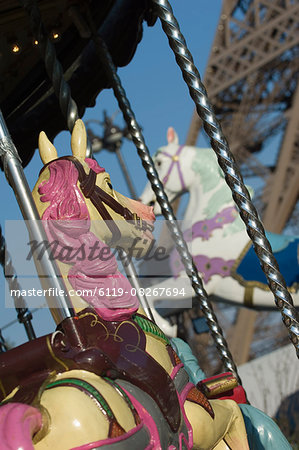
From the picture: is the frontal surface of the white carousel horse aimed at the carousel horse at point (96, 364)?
no

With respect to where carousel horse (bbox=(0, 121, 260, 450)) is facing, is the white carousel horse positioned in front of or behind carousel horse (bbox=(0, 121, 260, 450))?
in front

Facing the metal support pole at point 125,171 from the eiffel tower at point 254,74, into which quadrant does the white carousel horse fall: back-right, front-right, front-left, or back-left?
front-left

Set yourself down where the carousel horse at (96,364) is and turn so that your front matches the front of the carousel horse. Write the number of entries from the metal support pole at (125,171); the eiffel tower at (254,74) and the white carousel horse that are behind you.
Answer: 0

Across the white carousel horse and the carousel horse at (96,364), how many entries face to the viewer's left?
1

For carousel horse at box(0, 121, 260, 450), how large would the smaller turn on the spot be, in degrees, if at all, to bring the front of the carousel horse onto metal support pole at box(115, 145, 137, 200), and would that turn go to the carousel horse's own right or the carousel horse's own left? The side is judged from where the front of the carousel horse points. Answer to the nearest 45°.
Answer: approximately 45° to the carousel horse's own left

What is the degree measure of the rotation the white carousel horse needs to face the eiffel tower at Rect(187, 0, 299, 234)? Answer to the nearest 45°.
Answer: approximately 90° to its right

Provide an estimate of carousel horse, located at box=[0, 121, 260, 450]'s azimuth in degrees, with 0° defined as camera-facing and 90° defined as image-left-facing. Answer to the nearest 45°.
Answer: approximately 225°

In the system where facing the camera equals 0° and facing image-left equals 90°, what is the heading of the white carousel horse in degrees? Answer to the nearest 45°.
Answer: approximately 90°

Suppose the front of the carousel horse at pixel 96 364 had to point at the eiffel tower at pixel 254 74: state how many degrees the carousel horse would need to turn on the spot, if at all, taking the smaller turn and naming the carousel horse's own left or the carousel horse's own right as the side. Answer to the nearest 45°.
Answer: approximately 45° to the carousel horse's own left
